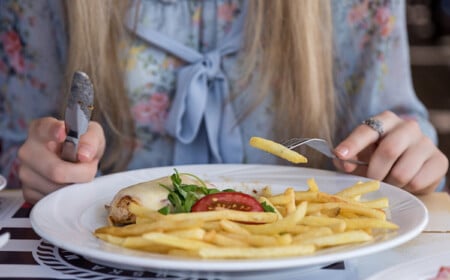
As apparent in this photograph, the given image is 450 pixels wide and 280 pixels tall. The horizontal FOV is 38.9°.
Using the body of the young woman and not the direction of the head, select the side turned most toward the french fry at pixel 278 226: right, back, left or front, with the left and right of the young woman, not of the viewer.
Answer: front

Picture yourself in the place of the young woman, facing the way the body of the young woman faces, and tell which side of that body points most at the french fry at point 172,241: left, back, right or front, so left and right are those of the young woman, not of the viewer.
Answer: front

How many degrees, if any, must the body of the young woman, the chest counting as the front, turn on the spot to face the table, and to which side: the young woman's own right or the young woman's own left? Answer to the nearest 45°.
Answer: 0° — they already face it

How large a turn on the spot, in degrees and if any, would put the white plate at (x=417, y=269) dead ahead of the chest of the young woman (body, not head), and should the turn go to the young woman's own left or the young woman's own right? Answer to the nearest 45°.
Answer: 0° — they already face it

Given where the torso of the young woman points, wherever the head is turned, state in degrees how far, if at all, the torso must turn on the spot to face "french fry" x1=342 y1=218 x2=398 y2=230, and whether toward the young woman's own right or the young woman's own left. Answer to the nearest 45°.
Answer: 0° — they already face it

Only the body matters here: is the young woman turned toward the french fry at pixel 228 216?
yes

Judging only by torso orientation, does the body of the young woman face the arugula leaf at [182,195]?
yes

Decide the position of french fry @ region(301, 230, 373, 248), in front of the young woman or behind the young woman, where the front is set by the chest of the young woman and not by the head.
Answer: in front

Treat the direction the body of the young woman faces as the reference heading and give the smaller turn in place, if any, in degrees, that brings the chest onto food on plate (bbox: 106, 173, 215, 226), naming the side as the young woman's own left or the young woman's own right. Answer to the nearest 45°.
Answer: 0° — they already face it

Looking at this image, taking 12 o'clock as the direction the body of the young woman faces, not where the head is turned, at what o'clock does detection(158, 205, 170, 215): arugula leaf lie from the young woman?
The arugula leaf is roughly at 12 o'clock from the young woman.

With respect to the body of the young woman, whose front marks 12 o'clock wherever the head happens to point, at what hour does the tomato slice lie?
The tomato slice is roughly at 12 o'clock from the young woman.

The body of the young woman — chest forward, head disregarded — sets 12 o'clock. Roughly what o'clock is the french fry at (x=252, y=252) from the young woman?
The french fry is roughly at 12 o'clock from the young woman.

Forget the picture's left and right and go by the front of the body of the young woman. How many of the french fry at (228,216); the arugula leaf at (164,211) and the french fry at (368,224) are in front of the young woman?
3

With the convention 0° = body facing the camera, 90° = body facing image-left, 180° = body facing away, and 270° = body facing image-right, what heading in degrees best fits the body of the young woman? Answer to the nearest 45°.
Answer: approximately 0°
